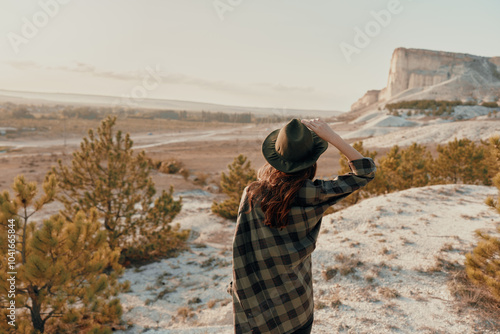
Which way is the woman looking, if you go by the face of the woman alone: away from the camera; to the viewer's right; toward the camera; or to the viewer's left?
away from the camera

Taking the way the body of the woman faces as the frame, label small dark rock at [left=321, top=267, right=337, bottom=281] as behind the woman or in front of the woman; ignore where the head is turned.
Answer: in front

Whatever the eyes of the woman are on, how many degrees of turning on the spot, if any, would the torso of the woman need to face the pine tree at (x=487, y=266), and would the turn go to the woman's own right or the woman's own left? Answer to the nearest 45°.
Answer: approximately 45° to the woman's own right

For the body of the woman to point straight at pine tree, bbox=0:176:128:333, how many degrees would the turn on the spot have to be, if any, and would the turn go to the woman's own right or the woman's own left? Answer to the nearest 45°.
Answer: approximately 45° to the woman's own left

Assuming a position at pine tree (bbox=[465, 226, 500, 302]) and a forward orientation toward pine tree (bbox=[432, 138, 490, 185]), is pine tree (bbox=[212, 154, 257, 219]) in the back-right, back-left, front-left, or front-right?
front-left

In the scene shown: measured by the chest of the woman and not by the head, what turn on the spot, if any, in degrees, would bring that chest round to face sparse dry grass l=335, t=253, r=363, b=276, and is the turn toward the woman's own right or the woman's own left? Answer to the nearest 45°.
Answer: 0° — they already face it

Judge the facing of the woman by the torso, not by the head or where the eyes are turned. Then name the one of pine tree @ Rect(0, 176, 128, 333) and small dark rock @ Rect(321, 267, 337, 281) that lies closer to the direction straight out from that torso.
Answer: the small dark rock

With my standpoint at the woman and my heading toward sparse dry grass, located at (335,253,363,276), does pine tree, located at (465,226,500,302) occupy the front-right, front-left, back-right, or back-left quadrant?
front-right

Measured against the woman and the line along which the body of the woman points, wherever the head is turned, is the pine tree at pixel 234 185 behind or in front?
in front

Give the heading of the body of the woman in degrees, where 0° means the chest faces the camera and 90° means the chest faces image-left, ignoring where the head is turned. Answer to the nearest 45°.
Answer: approximately 180°
